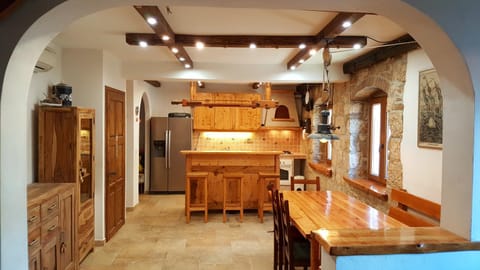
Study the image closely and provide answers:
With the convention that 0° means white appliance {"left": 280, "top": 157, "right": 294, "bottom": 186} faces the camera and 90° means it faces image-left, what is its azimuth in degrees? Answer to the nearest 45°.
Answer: approximately 0°

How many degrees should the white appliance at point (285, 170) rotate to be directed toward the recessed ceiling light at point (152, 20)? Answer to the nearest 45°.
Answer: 0° — it already faces it

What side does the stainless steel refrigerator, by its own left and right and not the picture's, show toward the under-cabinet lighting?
left

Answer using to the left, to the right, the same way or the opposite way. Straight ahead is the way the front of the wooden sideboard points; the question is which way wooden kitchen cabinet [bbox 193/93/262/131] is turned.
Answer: to the right

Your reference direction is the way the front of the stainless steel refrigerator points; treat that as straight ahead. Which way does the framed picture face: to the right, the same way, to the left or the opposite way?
to the right

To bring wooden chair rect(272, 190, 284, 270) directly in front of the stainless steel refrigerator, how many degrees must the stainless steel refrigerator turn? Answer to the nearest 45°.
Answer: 0° — it already faces it

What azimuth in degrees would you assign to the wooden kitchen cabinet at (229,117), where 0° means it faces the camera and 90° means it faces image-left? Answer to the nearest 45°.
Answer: approximately 0°

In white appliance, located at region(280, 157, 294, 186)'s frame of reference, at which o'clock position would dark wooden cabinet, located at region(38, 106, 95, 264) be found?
The dark wooden cabinet is roughly at 1 o'clock from the white appliance.
